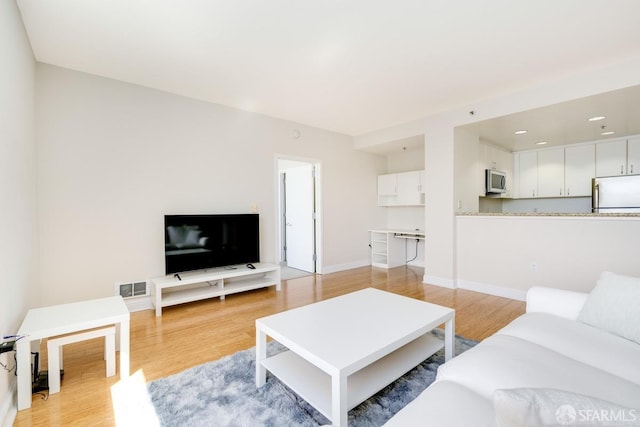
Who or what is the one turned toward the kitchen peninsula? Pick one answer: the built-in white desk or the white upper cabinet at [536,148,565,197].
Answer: the white upper cabinet

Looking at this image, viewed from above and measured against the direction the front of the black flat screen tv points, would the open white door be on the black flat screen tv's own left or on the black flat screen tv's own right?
on the black flat screen tv's own left

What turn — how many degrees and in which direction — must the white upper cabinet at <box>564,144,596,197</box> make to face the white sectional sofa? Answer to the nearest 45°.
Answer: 0° — it already faces it

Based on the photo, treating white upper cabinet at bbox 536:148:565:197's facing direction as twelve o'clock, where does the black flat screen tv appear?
The black flat screen tv is roughly at 1 o'clock from the white upper cabinet.

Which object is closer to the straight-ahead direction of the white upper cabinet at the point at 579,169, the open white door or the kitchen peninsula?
the kitchen peninsula

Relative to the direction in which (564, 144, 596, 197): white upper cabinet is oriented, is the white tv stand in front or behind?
in front

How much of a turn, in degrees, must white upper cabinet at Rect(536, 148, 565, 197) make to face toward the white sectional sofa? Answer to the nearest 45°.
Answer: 0° — it already faces it

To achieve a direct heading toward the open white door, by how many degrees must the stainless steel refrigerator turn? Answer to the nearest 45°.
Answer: approximately 45° to its right

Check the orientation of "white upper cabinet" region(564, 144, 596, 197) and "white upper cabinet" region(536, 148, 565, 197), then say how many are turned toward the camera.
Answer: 2

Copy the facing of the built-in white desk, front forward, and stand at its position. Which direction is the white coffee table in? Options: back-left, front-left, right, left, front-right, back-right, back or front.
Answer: front-left

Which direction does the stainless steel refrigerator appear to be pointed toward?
toward the camera

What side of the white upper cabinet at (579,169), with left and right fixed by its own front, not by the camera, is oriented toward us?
front

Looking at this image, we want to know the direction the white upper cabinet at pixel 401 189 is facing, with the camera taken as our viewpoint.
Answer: facing the viewer and to the left of the viewer

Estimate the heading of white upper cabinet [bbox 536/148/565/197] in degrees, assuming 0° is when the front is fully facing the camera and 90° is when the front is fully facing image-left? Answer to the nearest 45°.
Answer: approximately 0°
